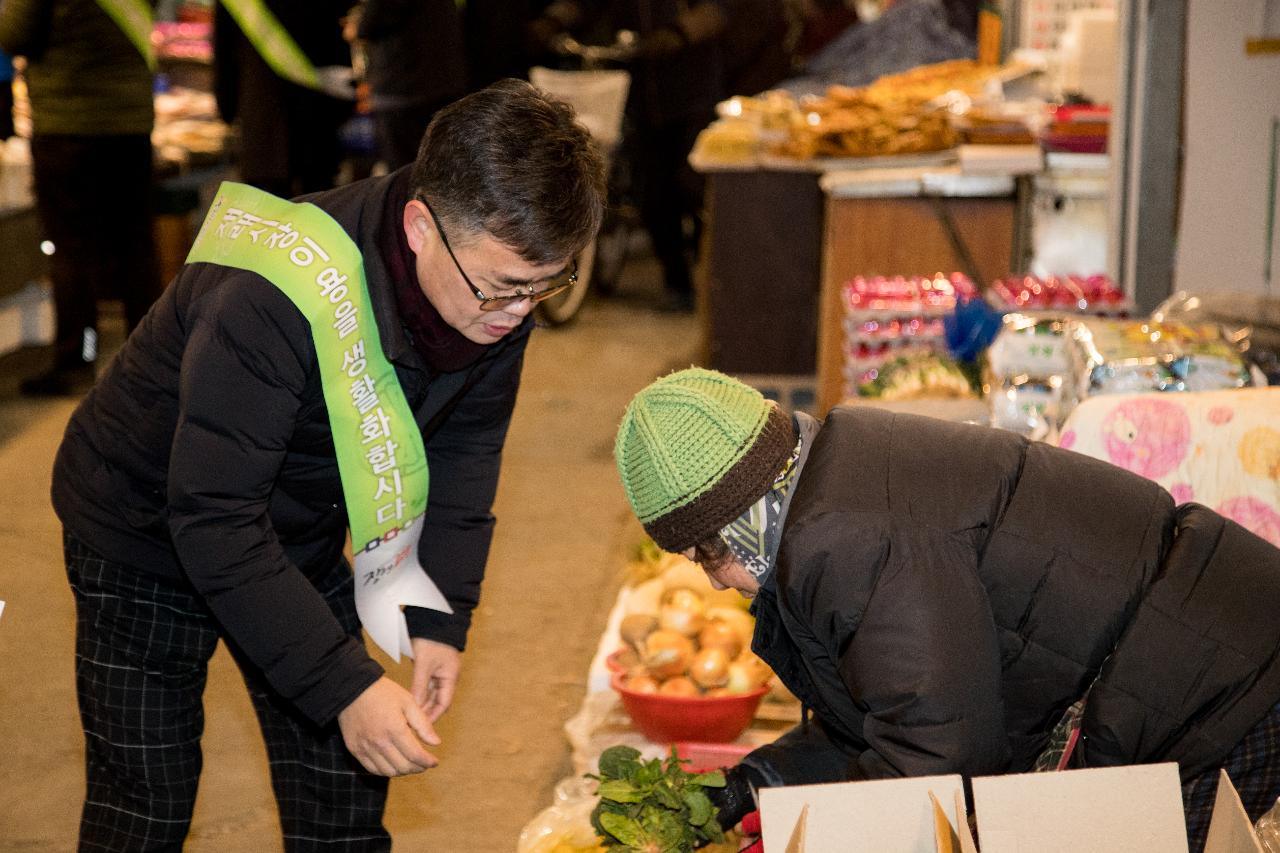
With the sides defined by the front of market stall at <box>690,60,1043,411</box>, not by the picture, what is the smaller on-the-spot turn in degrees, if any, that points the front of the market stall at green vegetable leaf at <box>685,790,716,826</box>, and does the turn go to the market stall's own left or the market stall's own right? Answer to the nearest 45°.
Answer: approximately 45° to the market stall's own left

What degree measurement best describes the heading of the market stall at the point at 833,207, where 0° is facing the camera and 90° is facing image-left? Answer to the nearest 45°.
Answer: approximately 45°

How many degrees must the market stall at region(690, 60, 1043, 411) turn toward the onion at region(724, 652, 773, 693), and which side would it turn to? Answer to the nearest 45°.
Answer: approximately 45° to its left

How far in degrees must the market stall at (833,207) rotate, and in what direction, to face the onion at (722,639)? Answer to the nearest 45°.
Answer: approximately 45° to its left

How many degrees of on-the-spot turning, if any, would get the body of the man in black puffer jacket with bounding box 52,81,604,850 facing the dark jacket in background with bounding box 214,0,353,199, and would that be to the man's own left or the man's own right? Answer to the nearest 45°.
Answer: approximately 135° to the man's own left

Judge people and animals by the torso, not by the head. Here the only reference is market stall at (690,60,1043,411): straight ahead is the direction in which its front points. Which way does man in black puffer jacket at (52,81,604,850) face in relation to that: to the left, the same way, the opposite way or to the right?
to the left

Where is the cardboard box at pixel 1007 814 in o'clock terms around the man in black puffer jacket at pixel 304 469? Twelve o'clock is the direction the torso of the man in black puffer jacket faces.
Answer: The cardboard box is roughly at 12 o'clock from the man in black puffer jacket.
